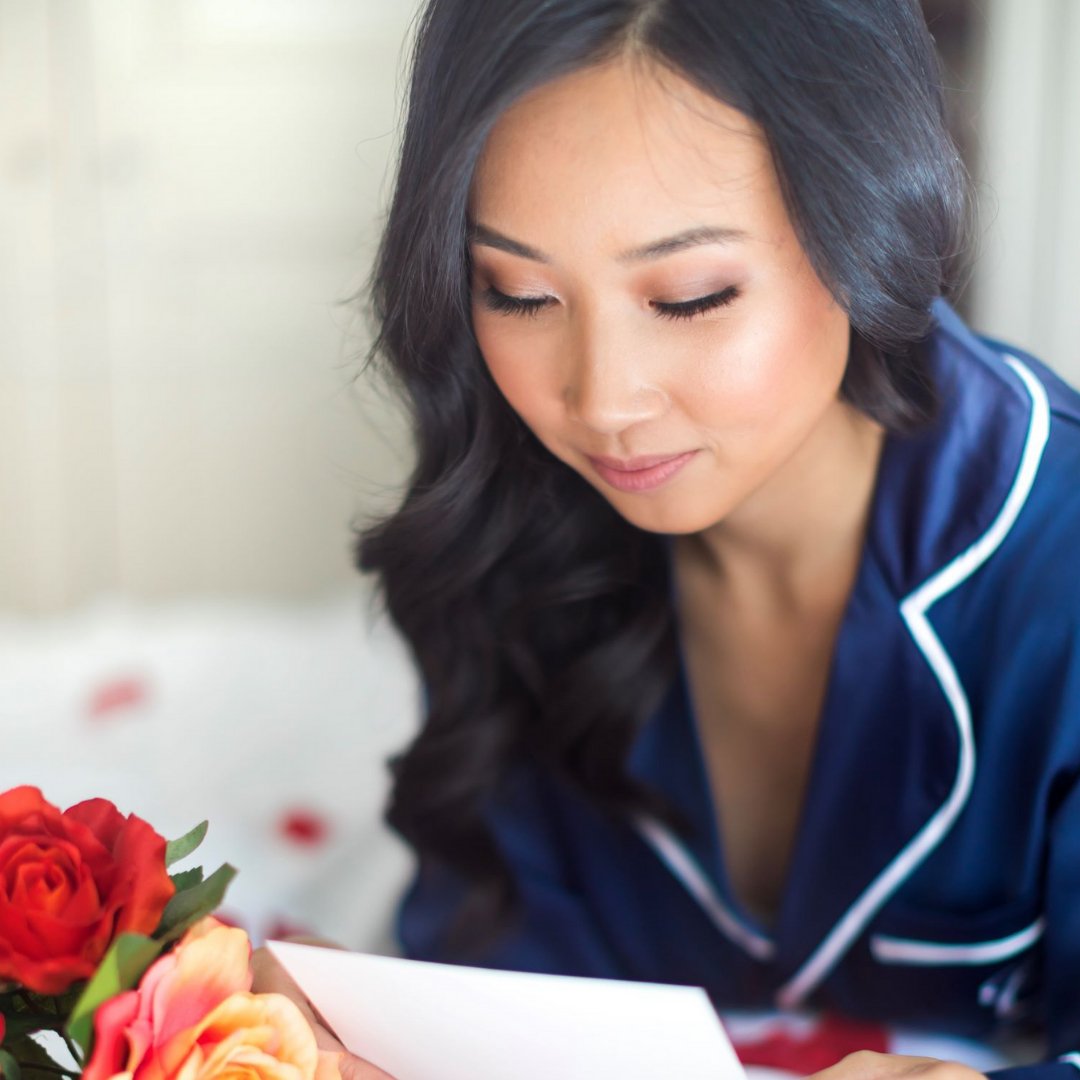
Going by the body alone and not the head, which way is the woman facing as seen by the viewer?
toward the camera

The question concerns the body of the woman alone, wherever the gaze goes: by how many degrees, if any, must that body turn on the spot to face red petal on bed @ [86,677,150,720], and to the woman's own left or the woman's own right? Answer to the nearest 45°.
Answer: approximately 135° to the woman's own right

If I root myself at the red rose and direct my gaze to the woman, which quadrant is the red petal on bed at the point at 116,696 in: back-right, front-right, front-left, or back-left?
front-left

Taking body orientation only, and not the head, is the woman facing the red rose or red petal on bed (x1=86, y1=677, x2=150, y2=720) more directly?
the red rose

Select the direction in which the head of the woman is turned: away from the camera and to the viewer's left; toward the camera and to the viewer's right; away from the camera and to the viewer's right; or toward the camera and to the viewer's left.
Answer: toward the camera and to the viewer's left

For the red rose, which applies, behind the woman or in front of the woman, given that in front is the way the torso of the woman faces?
in front

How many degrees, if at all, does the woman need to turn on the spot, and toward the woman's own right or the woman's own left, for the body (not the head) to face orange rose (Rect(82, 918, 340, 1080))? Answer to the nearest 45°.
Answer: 0° — they already face it
